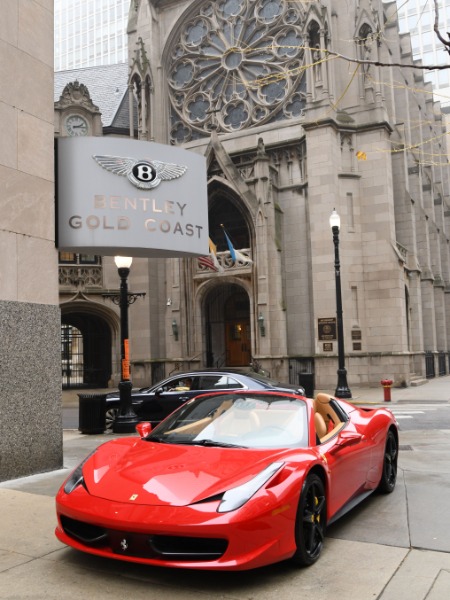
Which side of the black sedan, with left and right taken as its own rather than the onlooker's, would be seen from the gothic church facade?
right

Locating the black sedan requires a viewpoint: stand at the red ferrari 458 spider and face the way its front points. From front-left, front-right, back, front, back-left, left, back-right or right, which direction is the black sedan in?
back-right

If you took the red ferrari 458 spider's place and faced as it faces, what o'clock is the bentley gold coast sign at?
The bentley gold coast sign is roughly at 4 o'clock from the red ferrari 458 spider.

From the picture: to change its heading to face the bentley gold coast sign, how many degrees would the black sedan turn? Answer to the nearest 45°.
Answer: approximately 90° to its left

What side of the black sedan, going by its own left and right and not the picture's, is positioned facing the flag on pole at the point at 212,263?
right

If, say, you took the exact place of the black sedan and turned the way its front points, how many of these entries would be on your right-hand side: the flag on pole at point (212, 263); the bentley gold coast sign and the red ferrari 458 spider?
1

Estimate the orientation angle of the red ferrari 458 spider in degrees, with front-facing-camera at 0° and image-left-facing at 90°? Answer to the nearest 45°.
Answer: approximately 45°

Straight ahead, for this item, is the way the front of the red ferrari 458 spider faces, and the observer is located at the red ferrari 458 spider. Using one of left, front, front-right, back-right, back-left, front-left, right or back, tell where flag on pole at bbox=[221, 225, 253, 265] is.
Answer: back-right

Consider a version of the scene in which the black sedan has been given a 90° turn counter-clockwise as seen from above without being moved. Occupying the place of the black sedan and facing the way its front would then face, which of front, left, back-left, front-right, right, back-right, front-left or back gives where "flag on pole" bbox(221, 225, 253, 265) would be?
back

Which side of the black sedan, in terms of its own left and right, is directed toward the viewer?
left

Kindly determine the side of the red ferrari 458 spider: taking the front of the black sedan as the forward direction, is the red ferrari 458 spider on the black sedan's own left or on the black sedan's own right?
on the black sedan's own left

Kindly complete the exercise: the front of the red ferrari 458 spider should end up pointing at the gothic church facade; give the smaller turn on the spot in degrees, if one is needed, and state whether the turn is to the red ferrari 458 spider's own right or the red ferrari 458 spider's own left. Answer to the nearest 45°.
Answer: approximately 135° to the red ferrari 458 spider's own right
